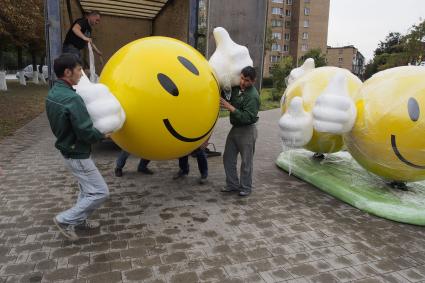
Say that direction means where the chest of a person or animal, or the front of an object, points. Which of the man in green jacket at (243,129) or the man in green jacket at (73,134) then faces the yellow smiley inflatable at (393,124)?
the man in green jacket at (73,134)

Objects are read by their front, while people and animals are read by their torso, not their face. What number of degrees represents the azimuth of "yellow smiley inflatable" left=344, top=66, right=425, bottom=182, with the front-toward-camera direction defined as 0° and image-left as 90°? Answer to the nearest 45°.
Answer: approximately 315°

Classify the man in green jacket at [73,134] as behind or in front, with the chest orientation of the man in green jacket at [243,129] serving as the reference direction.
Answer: in front

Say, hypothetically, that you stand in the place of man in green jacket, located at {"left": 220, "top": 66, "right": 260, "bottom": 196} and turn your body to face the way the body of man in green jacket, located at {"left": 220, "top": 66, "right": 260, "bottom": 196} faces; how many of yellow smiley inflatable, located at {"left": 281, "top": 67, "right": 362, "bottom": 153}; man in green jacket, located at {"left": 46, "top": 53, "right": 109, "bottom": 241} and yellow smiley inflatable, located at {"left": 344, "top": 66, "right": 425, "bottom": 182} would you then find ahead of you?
1

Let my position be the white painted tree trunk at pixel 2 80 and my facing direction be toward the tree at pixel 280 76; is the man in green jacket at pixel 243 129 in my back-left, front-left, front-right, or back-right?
front-right

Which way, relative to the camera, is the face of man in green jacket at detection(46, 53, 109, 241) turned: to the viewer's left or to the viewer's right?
to the viewer's right

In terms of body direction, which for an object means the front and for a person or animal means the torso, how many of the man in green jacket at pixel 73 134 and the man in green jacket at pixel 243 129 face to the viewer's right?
1

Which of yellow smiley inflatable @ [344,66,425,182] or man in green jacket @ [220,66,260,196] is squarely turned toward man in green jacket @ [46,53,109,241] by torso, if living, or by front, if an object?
man in green jacket @ [220,66,260,196]

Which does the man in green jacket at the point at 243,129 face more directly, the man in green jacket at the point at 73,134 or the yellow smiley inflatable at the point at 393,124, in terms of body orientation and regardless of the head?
the man in green jacket

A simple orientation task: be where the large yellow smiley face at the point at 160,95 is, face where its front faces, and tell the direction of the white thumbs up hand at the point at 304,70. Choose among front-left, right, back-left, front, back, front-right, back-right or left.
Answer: left

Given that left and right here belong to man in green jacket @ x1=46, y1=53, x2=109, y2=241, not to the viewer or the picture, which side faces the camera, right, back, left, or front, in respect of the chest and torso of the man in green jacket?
right

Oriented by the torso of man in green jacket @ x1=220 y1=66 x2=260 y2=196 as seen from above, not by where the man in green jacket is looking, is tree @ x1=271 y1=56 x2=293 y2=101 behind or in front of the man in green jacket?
behind

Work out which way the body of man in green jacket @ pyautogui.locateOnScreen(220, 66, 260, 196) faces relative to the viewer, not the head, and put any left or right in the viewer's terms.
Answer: facing the viewer and to the left of the viewer

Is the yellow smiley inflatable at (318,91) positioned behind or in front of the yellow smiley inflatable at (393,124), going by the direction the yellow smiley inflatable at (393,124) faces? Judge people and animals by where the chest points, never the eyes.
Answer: behind

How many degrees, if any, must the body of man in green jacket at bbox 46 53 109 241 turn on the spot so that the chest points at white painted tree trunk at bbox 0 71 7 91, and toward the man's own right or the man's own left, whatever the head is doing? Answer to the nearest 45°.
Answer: approximately 90° to the man's own left

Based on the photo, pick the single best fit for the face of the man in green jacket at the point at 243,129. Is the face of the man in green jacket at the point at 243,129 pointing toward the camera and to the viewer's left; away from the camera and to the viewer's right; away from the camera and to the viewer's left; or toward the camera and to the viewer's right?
toward the camera and to the viewer's left
